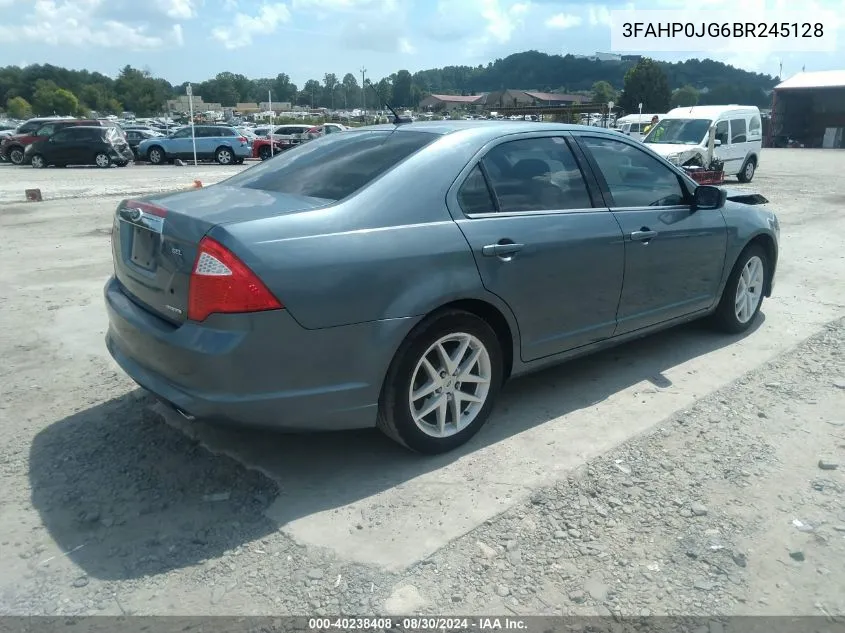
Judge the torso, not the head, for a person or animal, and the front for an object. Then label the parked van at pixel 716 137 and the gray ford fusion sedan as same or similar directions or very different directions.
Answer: very different directions

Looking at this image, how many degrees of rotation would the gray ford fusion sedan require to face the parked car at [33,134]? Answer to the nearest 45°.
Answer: approximately 90° to its left

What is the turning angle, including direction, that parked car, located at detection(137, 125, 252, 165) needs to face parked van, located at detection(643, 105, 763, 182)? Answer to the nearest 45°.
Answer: approximately 135° to its left

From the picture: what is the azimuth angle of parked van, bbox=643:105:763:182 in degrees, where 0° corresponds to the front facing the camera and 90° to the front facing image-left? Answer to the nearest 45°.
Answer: approximately 45°

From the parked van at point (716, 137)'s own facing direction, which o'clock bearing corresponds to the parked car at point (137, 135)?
the parked car at point (137, 135) is roughly at 2 o'clock from the parked van at point (716, 137).

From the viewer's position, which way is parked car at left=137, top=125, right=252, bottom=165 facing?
facing to the left of the viewer

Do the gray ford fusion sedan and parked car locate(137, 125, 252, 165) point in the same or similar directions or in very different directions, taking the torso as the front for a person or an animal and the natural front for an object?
very different directions

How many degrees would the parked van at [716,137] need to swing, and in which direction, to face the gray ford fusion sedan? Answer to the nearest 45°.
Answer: approximately 45° to its left

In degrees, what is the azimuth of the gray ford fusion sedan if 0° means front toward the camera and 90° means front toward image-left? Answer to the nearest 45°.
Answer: approximately 225°
